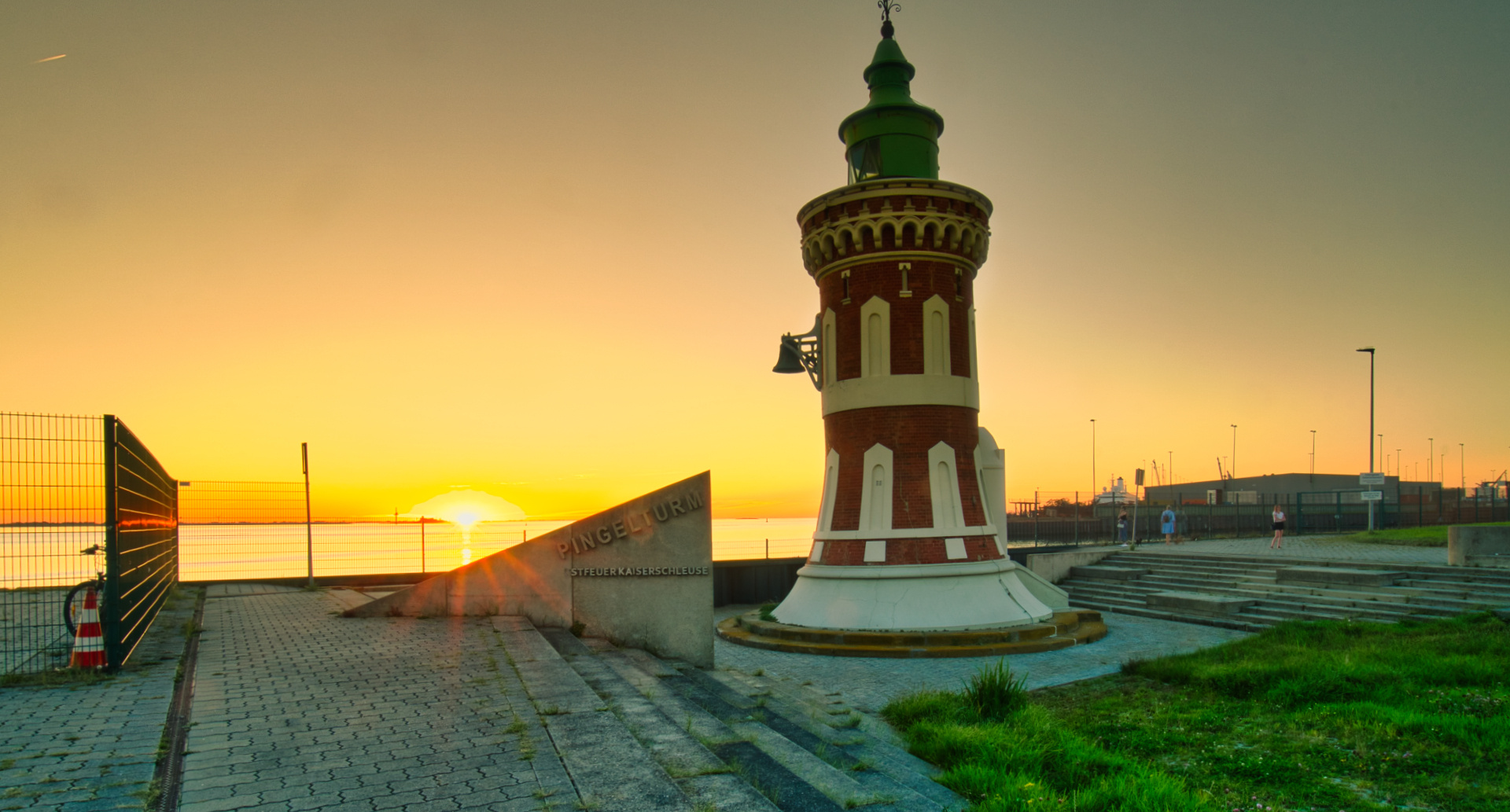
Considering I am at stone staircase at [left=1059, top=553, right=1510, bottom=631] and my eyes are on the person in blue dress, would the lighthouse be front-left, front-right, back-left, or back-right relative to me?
back-left

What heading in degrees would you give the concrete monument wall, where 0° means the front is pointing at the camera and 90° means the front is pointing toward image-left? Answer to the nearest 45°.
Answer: approximately 0°
